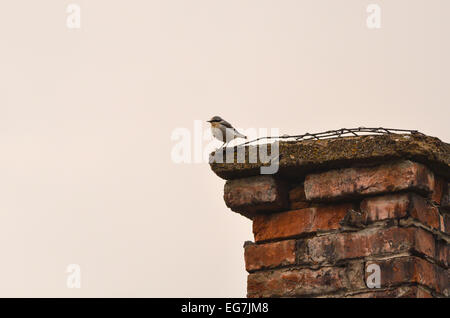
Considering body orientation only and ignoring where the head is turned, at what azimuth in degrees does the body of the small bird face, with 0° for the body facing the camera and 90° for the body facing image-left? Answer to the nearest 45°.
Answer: approximately 90°
